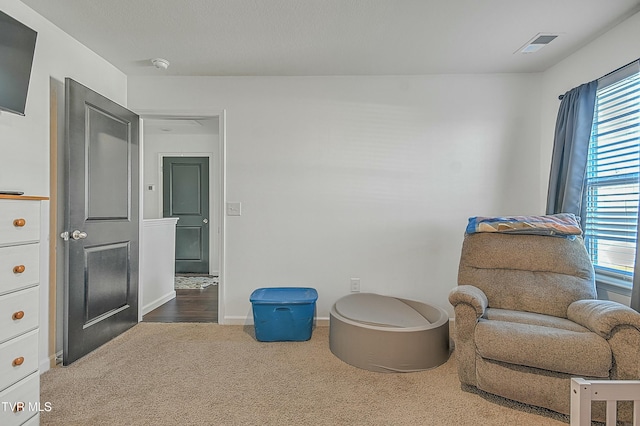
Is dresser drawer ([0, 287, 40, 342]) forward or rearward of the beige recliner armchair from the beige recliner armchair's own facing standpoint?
forward

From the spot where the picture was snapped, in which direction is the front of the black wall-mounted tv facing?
facing the viewer and to the right of the viewer

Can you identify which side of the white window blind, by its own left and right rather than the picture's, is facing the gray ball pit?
front

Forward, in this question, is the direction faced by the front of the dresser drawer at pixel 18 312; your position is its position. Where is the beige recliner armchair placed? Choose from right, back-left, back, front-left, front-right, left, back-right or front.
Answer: front

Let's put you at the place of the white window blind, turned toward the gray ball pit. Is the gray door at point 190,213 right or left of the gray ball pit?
right

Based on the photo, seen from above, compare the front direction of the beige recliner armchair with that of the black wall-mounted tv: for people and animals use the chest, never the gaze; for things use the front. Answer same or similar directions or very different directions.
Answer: very different directions

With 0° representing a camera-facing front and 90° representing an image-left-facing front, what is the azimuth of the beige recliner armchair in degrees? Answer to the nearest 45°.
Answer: approximately 45°

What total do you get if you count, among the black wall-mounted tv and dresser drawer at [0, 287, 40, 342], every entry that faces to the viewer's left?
0

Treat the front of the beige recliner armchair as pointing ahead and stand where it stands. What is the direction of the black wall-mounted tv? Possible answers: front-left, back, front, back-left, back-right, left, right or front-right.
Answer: front

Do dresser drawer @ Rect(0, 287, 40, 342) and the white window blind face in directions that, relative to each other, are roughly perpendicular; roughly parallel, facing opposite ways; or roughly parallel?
roughly parallel, facing opposite ways

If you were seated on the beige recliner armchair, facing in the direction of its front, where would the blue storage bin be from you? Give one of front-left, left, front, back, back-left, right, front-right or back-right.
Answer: front-right

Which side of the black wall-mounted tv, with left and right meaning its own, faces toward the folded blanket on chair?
front

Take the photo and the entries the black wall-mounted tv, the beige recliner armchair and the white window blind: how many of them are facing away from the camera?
0

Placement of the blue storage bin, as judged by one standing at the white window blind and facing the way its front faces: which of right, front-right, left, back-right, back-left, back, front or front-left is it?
front

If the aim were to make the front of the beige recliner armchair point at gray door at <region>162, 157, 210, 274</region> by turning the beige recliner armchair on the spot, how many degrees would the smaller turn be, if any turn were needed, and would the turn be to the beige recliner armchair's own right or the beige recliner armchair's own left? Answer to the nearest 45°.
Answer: approximately 45° to the beige recliner armchair's own right

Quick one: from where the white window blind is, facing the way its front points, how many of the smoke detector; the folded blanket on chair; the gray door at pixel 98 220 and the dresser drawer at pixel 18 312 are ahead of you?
4
